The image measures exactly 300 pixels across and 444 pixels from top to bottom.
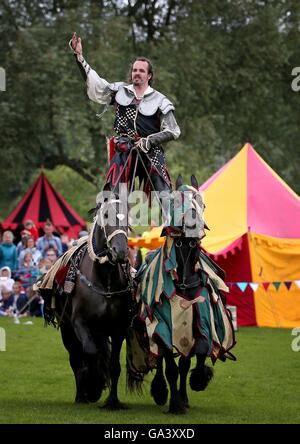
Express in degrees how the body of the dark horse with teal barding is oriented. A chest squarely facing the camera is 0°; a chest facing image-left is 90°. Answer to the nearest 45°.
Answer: approximately 0°

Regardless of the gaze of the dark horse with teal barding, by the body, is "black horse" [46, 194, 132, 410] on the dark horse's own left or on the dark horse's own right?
on the dark horse's own right
